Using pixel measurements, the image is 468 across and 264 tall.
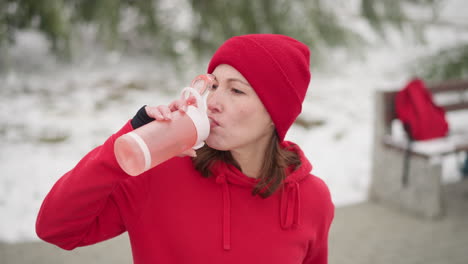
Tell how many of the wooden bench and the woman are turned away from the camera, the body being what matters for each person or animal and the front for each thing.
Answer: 0

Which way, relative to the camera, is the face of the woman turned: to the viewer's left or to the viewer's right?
to the viewer's left

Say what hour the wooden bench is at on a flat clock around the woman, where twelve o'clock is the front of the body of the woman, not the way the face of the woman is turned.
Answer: The wooden bench is roughly at 7 o'clock from the woman.

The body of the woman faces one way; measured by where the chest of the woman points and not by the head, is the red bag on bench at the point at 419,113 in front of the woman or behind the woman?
behind

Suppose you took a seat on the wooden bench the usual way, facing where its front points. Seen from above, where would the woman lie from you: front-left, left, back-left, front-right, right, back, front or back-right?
front-right
